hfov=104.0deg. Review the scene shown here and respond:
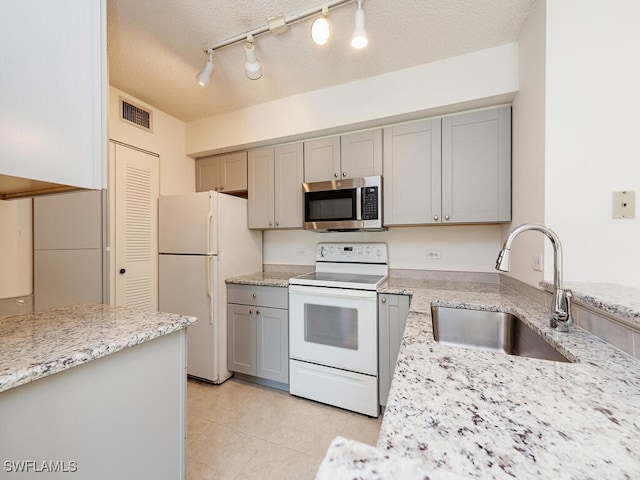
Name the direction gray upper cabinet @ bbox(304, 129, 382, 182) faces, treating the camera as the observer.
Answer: facing the viewer and to the left of the viewer

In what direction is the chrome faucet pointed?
to the viewer's left

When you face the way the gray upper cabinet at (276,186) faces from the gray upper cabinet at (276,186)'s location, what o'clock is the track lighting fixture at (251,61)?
The track lighting fixture is roughly at 11 o'clock from the gray upper cabinet.

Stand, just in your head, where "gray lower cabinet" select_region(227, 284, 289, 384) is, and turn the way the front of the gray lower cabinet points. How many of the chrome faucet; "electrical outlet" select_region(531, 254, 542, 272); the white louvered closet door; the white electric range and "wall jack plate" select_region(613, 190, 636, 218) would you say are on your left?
4

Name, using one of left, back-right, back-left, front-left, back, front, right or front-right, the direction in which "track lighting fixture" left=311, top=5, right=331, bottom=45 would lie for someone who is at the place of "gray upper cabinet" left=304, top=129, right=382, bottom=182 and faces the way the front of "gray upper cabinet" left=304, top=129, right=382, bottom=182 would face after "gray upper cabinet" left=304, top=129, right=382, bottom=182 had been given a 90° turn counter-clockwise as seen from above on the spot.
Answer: front-right

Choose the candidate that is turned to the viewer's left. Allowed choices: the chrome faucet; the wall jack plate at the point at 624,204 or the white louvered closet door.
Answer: the chrome faucet

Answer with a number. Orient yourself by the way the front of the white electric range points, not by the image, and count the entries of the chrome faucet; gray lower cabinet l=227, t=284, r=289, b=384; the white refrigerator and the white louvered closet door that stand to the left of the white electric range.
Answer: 1

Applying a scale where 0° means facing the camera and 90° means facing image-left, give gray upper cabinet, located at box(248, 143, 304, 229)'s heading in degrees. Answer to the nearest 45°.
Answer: approximately 45°

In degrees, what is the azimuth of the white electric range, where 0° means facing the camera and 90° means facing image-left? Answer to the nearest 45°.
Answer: approximately 45°

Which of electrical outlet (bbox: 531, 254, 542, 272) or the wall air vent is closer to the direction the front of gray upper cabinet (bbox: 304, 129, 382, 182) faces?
the wall air vent

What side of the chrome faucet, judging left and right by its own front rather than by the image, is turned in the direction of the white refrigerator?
front
